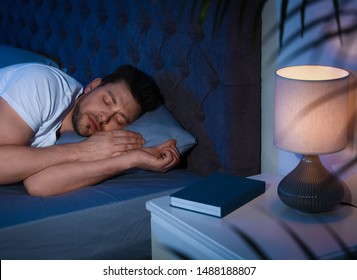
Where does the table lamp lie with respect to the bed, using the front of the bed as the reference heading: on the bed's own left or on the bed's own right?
on the bed's own left

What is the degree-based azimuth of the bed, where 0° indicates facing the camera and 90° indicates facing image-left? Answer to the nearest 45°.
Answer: approximately 45°
